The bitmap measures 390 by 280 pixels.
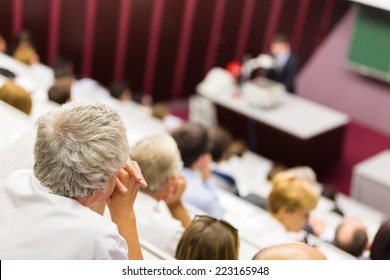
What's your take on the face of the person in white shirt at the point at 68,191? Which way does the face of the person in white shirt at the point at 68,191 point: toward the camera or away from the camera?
away from the camera

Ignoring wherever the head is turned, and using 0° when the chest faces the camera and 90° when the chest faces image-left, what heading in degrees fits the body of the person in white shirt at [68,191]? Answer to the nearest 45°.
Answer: approximately 225°

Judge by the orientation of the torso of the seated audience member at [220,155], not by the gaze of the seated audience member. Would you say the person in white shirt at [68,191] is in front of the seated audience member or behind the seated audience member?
behind

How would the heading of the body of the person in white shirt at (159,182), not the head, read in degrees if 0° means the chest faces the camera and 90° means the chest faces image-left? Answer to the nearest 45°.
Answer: approximately 225°

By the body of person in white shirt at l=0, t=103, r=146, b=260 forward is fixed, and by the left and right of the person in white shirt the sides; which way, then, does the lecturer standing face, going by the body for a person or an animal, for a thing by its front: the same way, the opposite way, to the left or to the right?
the opposite way

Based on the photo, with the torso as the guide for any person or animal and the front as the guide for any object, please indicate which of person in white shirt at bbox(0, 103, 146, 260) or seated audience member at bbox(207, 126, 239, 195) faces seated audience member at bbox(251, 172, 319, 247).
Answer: the person in white shirt

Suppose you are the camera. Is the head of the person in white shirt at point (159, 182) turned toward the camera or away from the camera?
away from the camera

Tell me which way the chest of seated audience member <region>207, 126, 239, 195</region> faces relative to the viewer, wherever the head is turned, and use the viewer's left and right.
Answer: facing away from the viewer and to the right of the viewer
